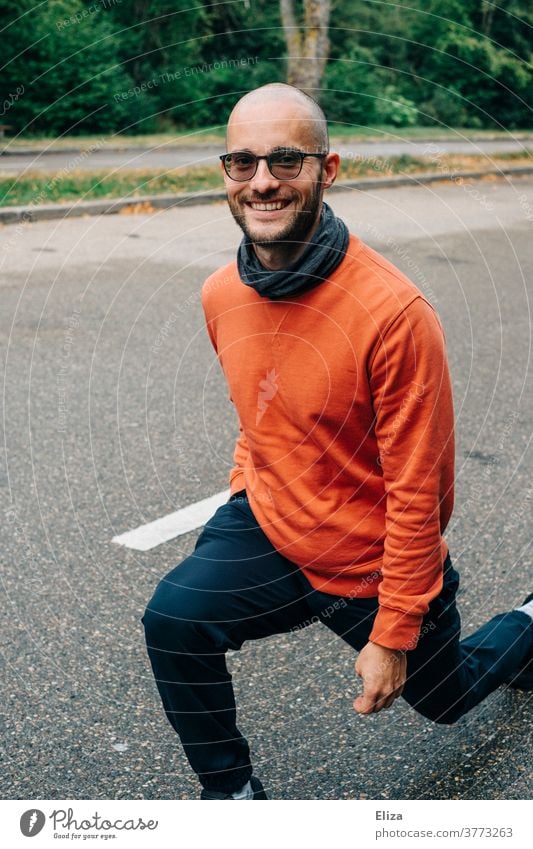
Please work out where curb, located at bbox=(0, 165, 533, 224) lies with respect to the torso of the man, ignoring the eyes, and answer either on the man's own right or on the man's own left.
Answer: on the man's own right

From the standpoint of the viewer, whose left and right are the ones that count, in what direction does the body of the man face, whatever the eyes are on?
facing the viewer and to the left of the viewer

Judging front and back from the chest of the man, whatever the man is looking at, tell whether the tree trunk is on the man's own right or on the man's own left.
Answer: on the man's own right
